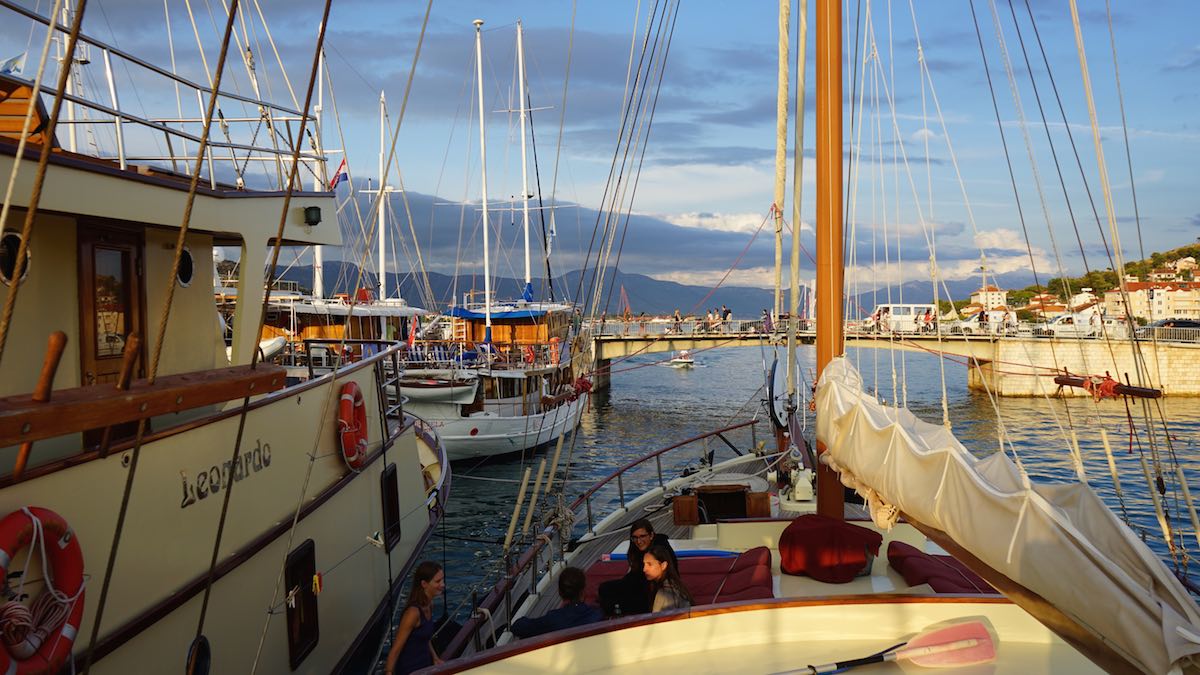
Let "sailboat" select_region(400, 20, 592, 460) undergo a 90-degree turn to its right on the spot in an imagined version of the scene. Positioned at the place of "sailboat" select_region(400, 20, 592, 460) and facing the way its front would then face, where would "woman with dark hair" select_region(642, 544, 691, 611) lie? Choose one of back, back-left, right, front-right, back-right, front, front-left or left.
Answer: front-right

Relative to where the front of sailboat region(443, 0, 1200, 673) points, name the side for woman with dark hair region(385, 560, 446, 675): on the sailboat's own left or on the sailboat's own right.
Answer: on the sailboat's own left

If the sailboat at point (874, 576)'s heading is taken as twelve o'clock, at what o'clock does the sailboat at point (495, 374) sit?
the sailboat at point (495, 374) is roughly at 11 o'clock from the sailboat at point (874, 576).

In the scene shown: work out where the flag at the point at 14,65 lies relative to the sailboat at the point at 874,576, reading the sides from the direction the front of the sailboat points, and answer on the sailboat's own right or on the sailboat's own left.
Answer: on the sailboat's own left

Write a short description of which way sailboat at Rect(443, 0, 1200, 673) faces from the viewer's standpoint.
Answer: facing away from the viewer

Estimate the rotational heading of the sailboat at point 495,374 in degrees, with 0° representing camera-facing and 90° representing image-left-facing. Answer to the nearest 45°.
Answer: approximately 225°
